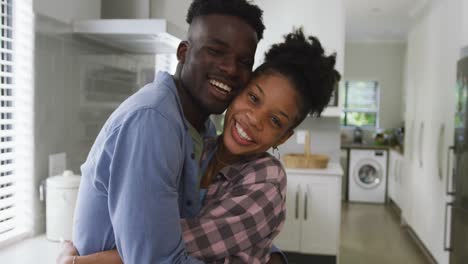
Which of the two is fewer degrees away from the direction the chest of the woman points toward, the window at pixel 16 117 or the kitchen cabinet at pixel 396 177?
the window

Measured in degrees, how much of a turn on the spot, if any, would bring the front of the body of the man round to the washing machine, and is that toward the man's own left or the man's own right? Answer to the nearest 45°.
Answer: approximately 90° to the man's own left

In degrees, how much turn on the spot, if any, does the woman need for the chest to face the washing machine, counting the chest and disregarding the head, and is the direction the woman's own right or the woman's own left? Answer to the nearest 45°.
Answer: approximately 180°

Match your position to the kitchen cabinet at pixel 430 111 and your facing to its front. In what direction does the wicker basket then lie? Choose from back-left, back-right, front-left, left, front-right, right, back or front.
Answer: front-left

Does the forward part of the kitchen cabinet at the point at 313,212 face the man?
yes

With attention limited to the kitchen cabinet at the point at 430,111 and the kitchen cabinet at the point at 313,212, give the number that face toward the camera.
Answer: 1

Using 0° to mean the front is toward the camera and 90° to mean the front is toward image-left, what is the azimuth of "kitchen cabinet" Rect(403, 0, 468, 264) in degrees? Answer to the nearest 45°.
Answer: approximately 90°

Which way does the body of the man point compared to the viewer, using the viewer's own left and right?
facing the viewer and to the right of the viewer

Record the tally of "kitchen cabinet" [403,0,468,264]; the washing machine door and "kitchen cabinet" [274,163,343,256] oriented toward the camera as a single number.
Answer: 2

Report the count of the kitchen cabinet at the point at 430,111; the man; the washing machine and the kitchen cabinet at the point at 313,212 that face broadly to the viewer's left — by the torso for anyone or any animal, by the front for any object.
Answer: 1
